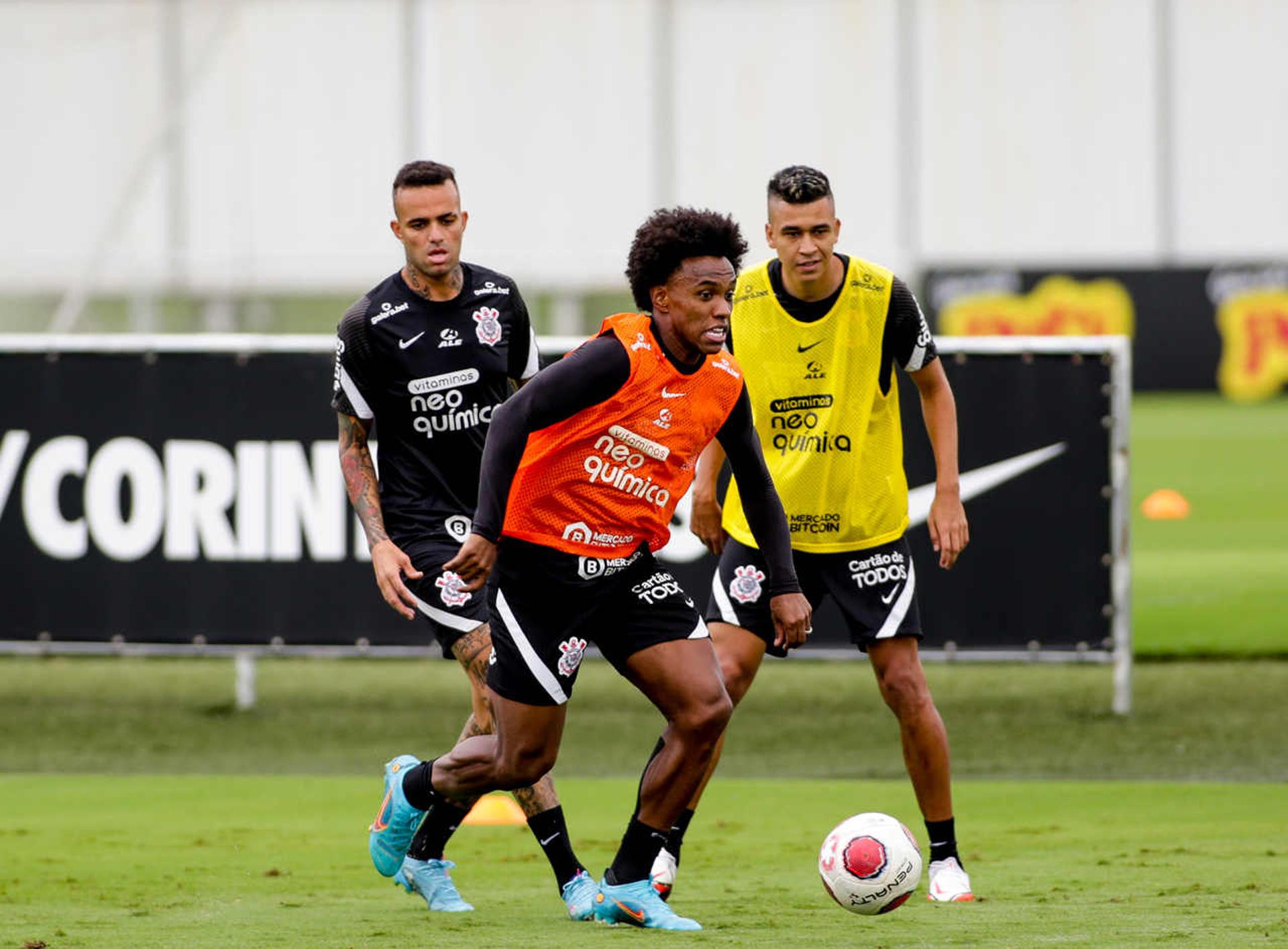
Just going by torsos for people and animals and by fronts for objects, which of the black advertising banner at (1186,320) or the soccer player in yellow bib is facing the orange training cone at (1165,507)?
the black advertising banner

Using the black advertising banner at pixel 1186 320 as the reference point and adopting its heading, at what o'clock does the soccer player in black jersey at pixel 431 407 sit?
The soccer player in black jersey is roughly at 12 o'clock from the black advertising banner.

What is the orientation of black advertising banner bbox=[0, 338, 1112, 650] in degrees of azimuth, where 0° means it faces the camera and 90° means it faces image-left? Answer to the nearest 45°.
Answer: approximately 0°

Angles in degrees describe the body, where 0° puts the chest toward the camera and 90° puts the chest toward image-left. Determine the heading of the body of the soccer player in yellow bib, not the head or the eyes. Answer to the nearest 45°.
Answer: approximately 0°

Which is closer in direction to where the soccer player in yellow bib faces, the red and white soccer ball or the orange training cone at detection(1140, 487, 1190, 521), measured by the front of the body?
the red and white soccer ball

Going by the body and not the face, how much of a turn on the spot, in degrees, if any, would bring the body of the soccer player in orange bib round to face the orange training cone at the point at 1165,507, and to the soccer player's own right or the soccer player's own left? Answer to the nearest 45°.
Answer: approximately 135° to the soccer player's own left

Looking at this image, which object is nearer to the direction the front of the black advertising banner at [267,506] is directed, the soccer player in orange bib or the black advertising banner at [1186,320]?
the soccer player in orange bib

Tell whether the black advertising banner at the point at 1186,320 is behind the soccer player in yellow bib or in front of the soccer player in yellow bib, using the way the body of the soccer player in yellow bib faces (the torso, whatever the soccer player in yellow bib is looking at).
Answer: behind
